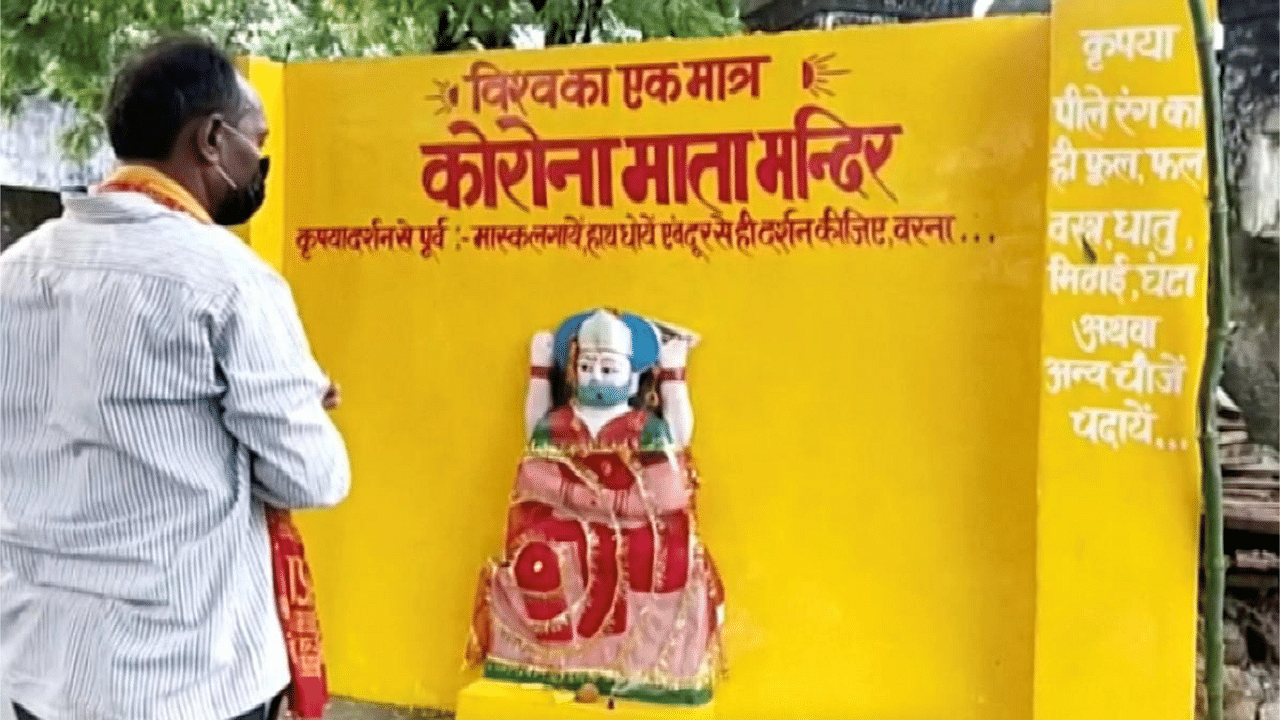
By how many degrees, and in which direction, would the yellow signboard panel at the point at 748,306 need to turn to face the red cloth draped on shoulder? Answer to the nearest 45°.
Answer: approximately 45° to its right

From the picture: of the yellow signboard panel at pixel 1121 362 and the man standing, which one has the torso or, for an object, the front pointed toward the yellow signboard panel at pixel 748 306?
the man standing

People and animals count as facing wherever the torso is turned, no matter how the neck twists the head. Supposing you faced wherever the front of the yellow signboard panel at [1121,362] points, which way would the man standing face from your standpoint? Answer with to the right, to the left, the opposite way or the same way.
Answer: the opposite way

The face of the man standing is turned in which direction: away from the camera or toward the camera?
away from the camera

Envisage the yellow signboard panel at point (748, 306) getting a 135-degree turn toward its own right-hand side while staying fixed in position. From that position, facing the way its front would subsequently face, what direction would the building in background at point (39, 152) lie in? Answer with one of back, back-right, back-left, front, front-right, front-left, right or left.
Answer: front

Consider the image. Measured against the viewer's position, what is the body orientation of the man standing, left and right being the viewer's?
facing away from the viewer and to the right of the viewer

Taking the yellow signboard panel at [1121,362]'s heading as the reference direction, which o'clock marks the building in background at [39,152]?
The building in background is roughly at 4 o'clock from the yellow signboard panel.

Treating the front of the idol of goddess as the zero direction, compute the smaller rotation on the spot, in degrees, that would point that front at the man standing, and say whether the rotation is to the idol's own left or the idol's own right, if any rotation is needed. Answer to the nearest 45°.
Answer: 0° — it already faces them

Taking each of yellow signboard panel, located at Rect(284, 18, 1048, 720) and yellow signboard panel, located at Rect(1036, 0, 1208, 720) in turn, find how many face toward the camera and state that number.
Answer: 2

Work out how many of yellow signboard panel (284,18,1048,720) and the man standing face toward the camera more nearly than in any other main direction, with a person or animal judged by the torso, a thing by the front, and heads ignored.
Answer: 1

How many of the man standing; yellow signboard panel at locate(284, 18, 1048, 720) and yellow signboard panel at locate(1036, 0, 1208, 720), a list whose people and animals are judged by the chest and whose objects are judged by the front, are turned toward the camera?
2
